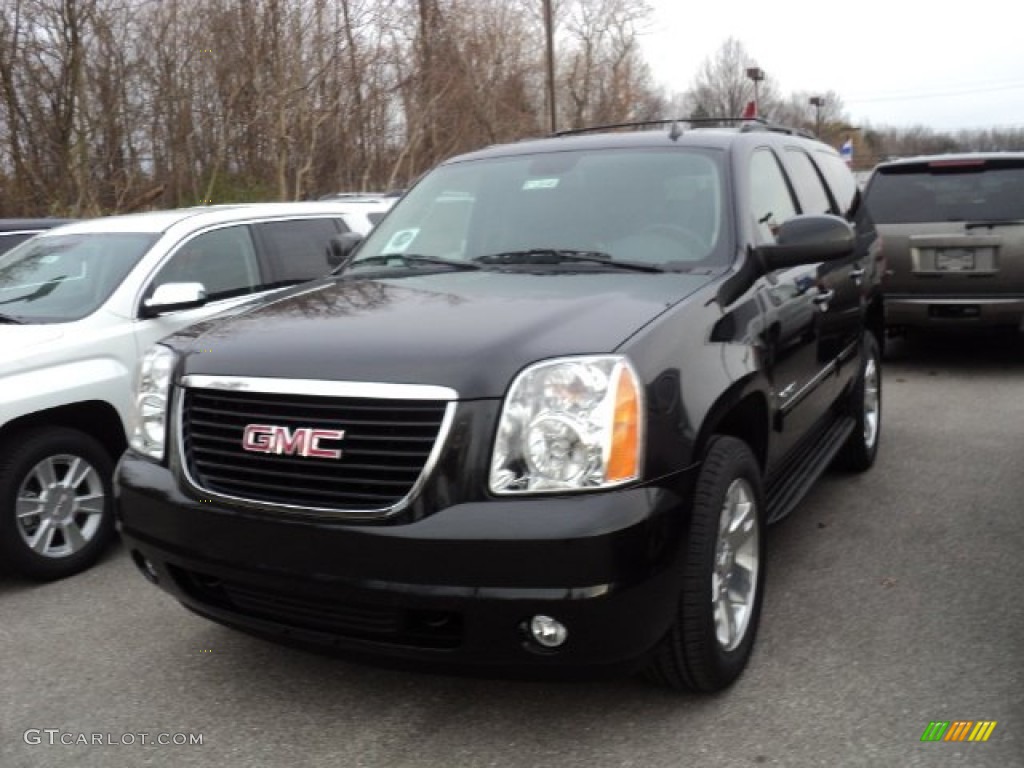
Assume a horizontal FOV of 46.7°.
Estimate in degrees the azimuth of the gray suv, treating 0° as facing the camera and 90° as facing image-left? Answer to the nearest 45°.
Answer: approximately 180°

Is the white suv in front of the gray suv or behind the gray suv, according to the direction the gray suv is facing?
behind

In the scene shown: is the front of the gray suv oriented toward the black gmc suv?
no

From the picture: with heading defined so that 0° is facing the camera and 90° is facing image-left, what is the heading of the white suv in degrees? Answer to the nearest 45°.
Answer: approximately 45°

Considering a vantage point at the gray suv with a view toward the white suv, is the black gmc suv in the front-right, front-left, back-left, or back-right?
front-left

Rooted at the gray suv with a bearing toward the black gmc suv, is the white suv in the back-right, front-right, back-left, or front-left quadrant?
front-right

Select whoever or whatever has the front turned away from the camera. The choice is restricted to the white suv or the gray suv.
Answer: the gray suv

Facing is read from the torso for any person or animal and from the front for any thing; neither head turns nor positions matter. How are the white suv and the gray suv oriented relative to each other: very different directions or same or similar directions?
very different directions

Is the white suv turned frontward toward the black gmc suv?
no

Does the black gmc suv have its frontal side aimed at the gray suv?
no

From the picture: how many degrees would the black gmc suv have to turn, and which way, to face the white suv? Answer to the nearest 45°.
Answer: approximately 90° to its right

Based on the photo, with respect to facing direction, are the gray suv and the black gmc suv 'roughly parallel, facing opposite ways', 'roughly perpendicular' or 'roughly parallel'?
roughly parallel, facing opposite ways

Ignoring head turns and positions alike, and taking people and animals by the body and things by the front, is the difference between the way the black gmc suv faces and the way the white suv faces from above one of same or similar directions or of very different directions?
same or similar directions

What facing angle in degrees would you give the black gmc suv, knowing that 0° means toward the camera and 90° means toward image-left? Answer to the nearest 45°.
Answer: approximately 45°

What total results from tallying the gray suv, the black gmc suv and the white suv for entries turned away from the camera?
1

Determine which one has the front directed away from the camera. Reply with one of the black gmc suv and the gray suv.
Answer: the gray suv
